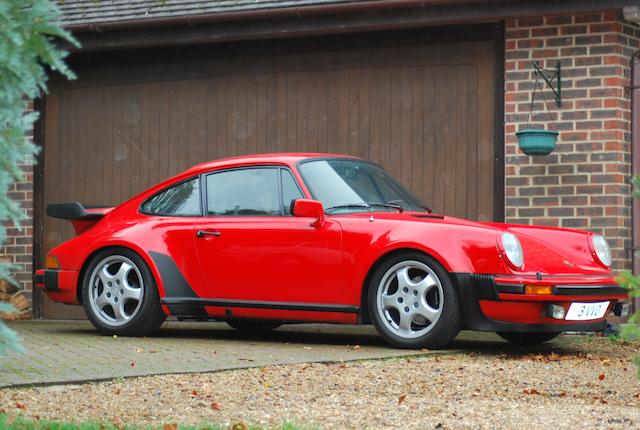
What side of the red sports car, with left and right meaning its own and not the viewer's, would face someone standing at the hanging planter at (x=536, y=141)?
left

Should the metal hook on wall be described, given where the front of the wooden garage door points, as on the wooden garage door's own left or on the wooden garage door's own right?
on the wooden garage door's own left

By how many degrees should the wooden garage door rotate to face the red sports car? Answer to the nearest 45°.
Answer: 0° — it already faces it

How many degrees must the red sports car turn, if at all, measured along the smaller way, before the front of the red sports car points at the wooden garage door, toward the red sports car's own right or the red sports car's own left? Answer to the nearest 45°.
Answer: approximately 135° to the red sports car's own left

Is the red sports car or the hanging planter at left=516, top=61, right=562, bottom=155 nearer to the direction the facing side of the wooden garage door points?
the red sports car

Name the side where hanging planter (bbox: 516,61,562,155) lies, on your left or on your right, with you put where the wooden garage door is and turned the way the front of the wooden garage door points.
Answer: on your left

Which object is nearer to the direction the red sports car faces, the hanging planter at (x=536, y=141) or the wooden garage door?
the hanging planter

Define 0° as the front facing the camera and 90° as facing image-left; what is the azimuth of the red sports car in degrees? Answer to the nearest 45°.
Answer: approximately 315°
